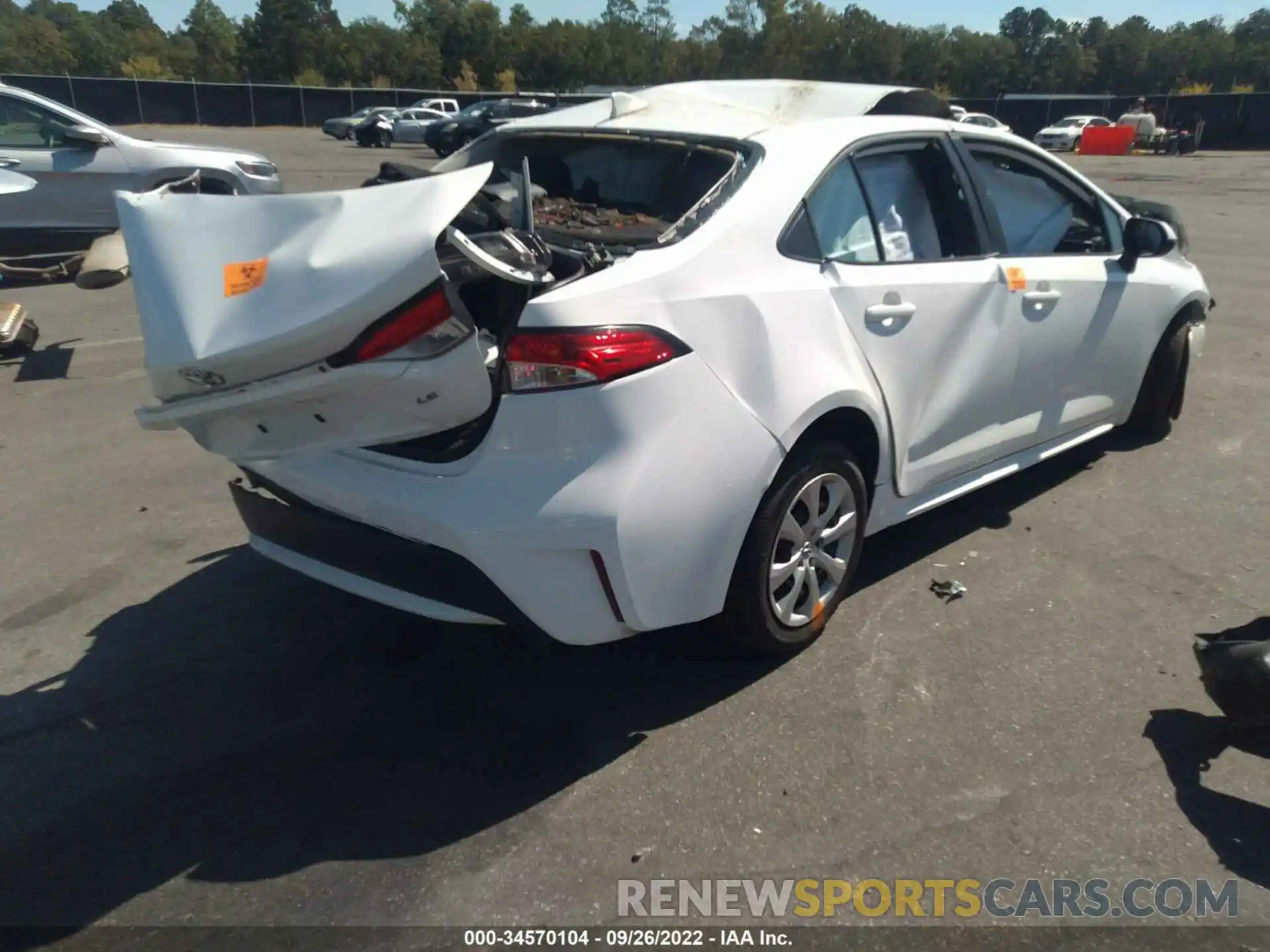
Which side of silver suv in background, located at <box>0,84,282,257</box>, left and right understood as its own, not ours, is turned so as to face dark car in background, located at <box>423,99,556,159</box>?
left

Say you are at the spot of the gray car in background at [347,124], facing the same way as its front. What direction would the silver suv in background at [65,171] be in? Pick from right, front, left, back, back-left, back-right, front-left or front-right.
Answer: front-left

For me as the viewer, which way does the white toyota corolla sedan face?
facing away from the viewer and to the right of the viewer

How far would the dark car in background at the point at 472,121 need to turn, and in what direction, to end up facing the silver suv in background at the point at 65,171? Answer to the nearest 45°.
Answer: approximately 45° to its left

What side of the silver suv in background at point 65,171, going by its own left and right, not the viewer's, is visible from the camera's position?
right

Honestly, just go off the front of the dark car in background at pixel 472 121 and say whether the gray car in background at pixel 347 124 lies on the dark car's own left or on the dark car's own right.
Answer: on the dark car's own right

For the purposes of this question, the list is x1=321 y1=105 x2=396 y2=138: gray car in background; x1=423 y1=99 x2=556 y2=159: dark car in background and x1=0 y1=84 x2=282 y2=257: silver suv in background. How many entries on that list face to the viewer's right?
1

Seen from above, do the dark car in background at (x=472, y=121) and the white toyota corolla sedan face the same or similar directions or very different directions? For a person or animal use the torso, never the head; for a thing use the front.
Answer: very different directions

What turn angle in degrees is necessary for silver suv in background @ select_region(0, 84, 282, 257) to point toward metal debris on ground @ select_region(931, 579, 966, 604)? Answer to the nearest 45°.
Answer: approximately 90° to its right

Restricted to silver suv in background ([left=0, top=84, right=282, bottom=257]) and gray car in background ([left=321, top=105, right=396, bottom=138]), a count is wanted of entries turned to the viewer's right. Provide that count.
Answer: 1
